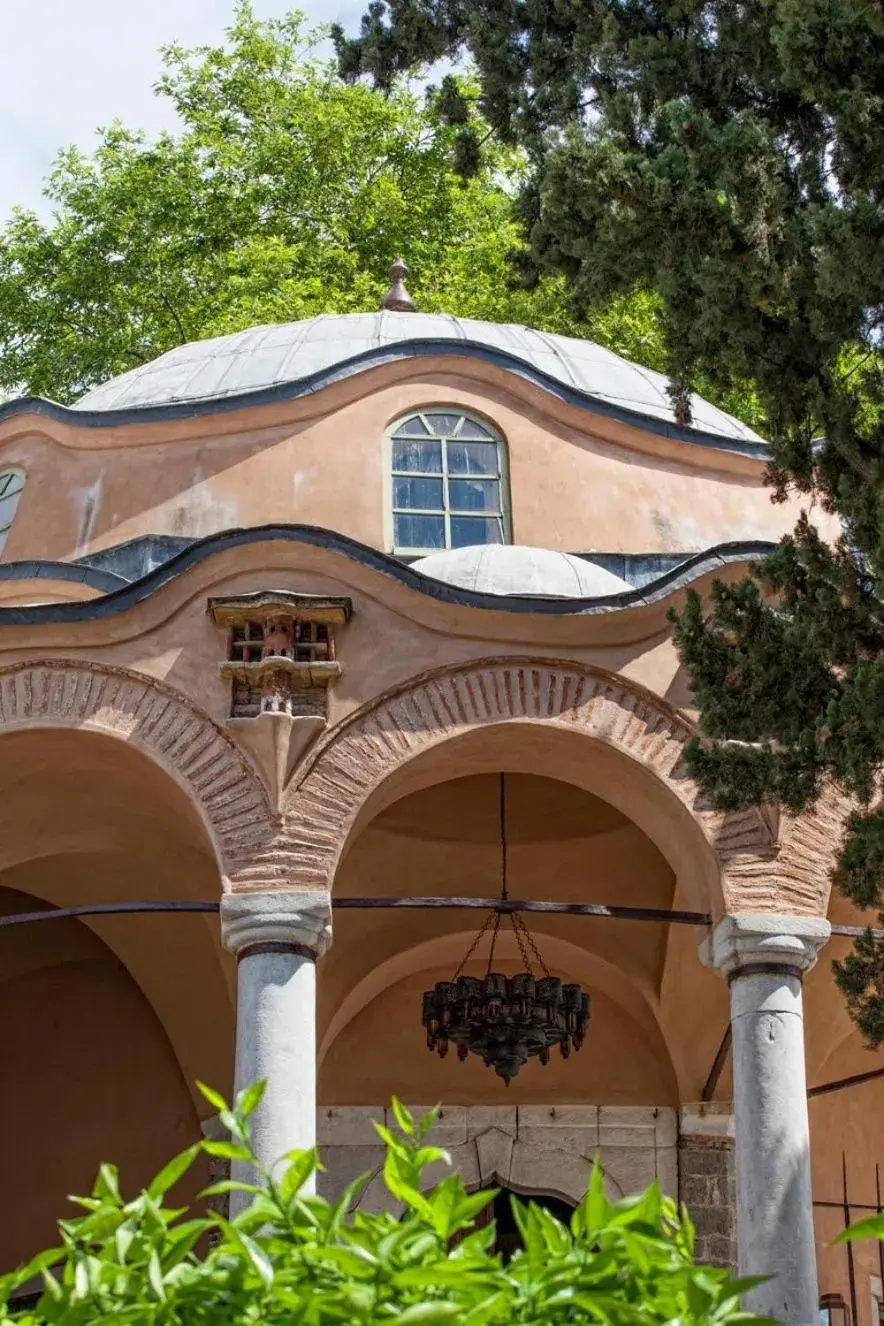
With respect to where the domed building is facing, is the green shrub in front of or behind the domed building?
in front

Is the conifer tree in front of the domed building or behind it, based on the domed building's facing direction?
in front

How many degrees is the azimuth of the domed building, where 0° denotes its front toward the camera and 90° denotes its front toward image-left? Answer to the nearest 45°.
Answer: approximately 0°
